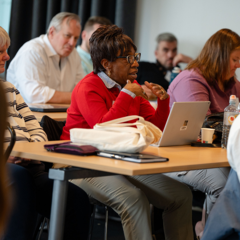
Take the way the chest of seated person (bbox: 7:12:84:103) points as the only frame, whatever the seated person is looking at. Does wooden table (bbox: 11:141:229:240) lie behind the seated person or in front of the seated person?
in front

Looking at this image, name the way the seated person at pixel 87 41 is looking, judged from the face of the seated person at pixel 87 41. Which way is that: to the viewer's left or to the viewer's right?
to the viewer's right

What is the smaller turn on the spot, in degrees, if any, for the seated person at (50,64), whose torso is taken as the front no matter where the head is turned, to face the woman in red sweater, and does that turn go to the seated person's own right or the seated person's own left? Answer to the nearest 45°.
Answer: approximately 45° to the seated person's own right

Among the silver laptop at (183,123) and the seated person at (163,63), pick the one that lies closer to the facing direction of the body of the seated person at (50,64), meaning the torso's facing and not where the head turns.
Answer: the silver laptop

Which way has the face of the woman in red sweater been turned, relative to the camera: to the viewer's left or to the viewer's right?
to the viewer's right

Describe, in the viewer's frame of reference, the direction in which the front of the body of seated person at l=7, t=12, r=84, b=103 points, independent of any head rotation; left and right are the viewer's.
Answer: facing the viewer and to the right of the viewer

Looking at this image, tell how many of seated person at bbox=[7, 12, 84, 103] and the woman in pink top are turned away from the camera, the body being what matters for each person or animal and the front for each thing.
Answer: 0
